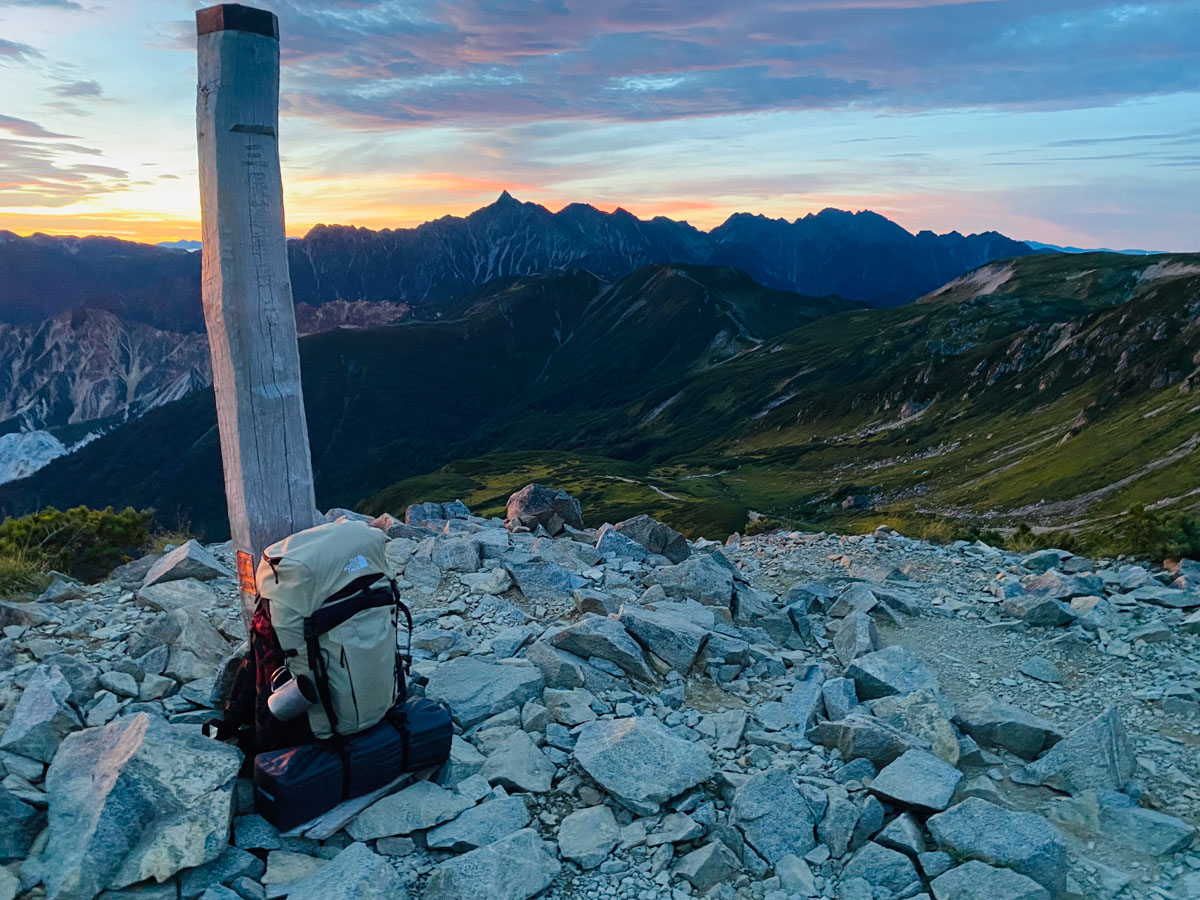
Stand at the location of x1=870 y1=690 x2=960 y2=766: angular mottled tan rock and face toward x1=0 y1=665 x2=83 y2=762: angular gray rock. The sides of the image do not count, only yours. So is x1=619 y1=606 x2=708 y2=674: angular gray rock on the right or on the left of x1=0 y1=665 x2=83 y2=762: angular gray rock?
right

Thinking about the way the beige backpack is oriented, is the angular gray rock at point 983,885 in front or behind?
in front

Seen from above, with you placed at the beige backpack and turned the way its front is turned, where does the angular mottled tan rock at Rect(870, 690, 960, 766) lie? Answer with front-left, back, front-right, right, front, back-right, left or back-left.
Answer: front-left

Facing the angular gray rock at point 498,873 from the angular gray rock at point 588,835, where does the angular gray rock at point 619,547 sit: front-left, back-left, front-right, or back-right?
back-right

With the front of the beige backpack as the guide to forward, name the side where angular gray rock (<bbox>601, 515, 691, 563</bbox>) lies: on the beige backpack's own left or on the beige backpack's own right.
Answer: on the beige backpack's own left
